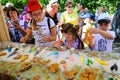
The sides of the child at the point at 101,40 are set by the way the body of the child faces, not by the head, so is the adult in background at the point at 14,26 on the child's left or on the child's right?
on the child's right

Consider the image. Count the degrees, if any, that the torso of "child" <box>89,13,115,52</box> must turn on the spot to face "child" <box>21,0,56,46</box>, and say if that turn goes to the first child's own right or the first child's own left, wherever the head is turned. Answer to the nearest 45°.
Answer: approximately 90° to the first child's own right

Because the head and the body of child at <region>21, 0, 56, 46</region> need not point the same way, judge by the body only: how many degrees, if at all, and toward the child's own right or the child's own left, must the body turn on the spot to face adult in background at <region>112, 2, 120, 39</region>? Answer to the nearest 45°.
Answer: approximately 135° to the child's own left

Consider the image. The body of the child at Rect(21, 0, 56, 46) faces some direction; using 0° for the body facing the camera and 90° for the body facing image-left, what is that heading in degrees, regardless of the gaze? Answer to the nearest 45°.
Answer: approximately 0°

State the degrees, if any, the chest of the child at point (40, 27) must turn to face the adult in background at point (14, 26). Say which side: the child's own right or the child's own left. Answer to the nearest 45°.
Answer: approximately 135° to the child's own right

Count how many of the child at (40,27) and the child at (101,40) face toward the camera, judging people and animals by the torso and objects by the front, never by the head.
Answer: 2

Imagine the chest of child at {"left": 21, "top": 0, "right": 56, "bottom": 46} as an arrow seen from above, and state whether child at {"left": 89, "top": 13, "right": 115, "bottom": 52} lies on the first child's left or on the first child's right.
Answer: on the first child's left

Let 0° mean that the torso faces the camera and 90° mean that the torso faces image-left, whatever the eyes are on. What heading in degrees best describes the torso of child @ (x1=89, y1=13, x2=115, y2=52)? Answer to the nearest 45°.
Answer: approximately 0°
